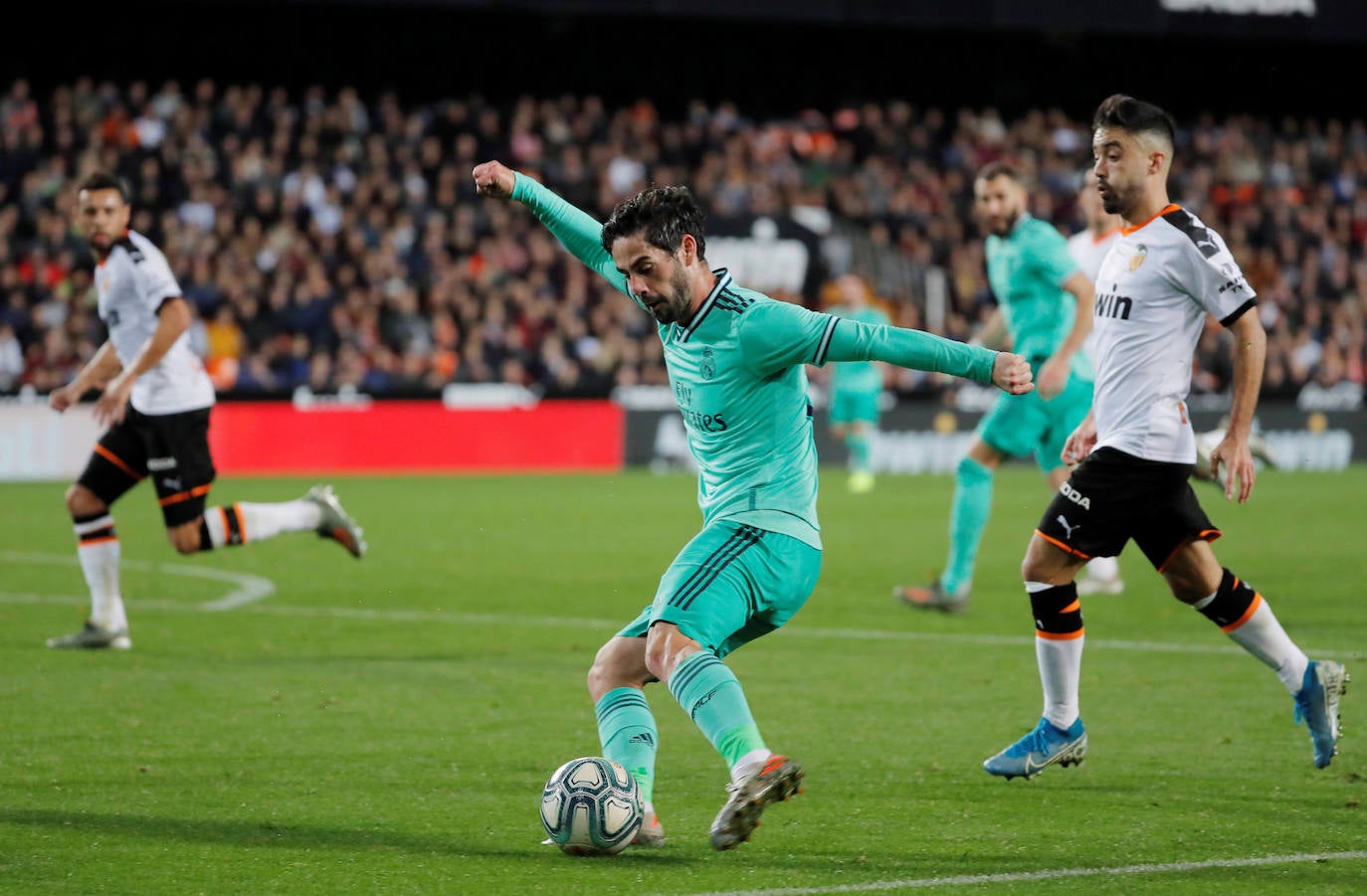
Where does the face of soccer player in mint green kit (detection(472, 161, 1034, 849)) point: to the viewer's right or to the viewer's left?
to the viewer's left

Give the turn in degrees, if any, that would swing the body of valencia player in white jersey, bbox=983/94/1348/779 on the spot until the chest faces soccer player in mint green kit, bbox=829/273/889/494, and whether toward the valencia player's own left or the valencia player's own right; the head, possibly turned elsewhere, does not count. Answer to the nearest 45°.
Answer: approximately 135° to the valencia player's own right

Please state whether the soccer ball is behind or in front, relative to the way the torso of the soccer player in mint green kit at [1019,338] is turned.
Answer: in front

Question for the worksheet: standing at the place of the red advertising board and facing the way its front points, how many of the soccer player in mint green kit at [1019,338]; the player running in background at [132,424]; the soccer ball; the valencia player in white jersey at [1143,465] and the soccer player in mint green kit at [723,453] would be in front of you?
5

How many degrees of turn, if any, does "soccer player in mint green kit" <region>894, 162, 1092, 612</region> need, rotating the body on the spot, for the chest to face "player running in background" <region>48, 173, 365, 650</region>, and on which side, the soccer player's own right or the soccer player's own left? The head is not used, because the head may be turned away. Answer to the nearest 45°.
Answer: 0° — they already face them

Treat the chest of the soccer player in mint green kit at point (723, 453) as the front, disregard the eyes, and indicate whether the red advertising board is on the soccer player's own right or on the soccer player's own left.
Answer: on the soccer player's own right

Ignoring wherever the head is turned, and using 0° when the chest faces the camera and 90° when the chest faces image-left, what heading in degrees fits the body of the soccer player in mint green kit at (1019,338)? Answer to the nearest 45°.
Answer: approximately 45°

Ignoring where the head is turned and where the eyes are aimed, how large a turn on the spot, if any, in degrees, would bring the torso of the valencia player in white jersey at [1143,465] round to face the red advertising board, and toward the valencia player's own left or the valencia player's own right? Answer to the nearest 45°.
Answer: approximately 90° to the valencia player's own right

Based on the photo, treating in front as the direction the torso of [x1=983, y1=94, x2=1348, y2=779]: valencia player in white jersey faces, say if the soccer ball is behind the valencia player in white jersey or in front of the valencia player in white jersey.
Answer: in front

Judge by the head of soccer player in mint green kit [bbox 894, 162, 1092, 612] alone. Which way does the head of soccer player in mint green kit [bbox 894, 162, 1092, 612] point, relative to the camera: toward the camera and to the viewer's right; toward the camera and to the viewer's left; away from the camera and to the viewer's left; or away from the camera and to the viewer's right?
toward the camera and to the viewer's left
